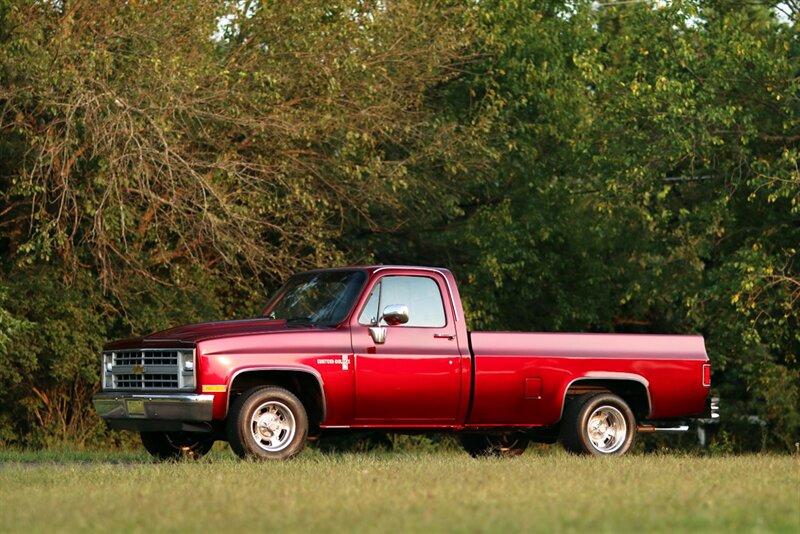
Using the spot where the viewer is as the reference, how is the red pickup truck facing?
facing the viewer and to the left of the viewer
